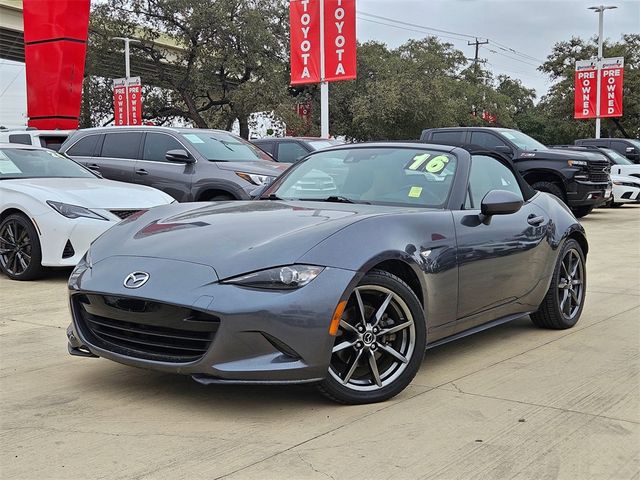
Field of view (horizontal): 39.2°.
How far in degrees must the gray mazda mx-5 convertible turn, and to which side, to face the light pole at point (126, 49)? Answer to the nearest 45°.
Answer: approximately 135° to its right

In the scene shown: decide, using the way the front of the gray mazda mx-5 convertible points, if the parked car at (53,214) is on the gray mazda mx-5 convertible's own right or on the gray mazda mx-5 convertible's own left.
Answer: on the gray mazda mx-5 convertible's own right

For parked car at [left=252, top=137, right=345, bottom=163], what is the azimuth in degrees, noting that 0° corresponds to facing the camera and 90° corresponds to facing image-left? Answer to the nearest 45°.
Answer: approximately 315°

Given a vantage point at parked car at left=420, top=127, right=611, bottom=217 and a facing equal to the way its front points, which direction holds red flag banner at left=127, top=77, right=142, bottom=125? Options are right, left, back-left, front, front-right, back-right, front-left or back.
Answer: back

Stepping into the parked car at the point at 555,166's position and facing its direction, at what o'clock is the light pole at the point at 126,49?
The light pole is roughly at 6 o'clock from the parked car.

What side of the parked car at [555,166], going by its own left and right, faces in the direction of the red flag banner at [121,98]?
back

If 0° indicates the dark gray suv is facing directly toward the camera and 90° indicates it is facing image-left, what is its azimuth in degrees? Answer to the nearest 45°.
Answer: approximately 315°

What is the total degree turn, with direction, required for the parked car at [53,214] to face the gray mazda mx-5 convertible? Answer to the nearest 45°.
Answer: approximately 45° to its right

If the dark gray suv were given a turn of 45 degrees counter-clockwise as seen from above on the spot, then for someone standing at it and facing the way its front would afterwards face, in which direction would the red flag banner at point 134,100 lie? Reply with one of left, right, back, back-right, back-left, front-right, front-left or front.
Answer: left

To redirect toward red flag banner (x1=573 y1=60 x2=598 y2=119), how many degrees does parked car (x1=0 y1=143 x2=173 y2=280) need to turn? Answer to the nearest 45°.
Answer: approximately 90° to its left

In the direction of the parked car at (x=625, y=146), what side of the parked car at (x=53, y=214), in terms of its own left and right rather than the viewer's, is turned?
left
